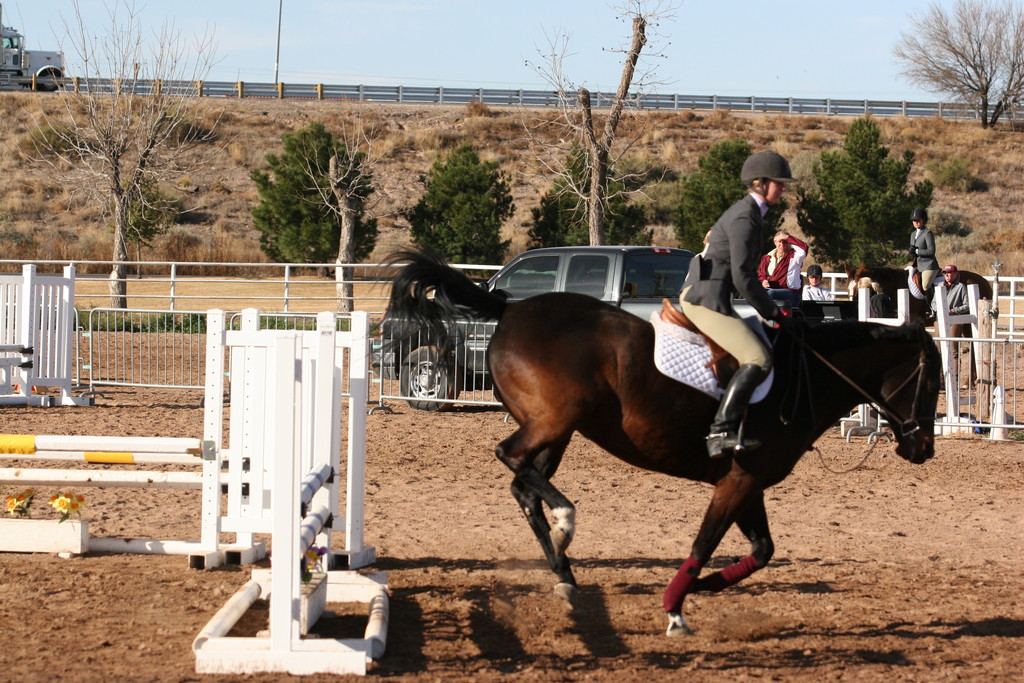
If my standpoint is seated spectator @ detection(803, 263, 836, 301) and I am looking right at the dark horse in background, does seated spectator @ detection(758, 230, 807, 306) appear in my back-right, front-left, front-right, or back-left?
back-right

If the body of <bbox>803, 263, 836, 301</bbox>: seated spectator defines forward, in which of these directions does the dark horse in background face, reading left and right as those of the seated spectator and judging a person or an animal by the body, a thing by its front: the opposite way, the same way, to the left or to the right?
to the right

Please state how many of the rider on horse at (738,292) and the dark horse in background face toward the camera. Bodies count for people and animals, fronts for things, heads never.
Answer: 0

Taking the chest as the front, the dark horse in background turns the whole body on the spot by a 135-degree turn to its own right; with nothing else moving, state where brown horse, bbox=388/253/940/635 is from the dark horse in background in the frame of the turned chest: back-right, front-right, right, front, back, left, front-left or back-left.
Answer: back-right

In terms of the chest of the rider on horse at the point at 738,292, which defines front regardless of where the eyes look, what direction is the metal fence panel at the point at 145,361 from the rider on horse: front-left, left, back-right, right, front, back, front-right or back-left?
back-left

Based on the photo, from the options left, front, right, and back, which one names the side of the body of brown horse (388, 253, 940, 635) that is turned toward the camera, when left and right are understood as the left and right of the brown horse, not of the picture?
right

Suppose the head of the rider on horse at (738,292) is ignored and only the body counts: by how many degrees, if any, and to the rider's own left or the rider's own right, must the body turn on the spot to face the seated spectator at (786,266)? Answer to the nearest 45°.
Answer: approximately 90° to the rider's own left

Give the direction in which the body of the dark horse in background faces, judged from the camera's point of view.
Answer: to the viewer's left

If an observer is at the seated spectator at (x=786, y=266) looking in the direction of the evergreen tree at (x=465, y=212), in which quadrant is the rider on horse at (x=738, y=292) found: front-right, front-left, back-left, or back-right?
back-left

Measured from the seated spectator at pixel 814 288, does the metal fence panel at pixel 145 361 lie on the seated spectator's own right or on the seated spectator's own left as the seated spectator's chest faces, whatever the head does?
on the seated spectator's own right

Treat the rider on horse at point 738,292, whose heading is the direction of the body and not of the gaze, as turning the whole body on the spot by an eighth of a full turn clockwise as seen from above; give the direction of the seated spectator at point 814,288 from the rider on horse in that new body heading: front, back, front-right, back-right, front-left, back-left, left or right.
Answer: back-left

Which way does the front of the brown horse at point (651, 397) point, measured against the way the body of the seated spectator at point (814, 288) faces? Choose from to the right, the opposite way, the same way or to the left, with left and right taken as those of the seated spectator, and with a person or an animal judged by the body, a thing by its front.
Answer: to the left

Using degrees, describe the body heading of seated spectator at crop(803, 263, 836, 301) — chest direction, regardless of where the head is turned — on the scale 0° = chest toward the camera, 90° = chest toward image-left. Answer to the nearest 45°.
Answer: approximately 0°

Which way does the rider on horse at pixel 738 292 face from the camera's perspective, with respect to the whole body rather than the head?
to the viewer's right
